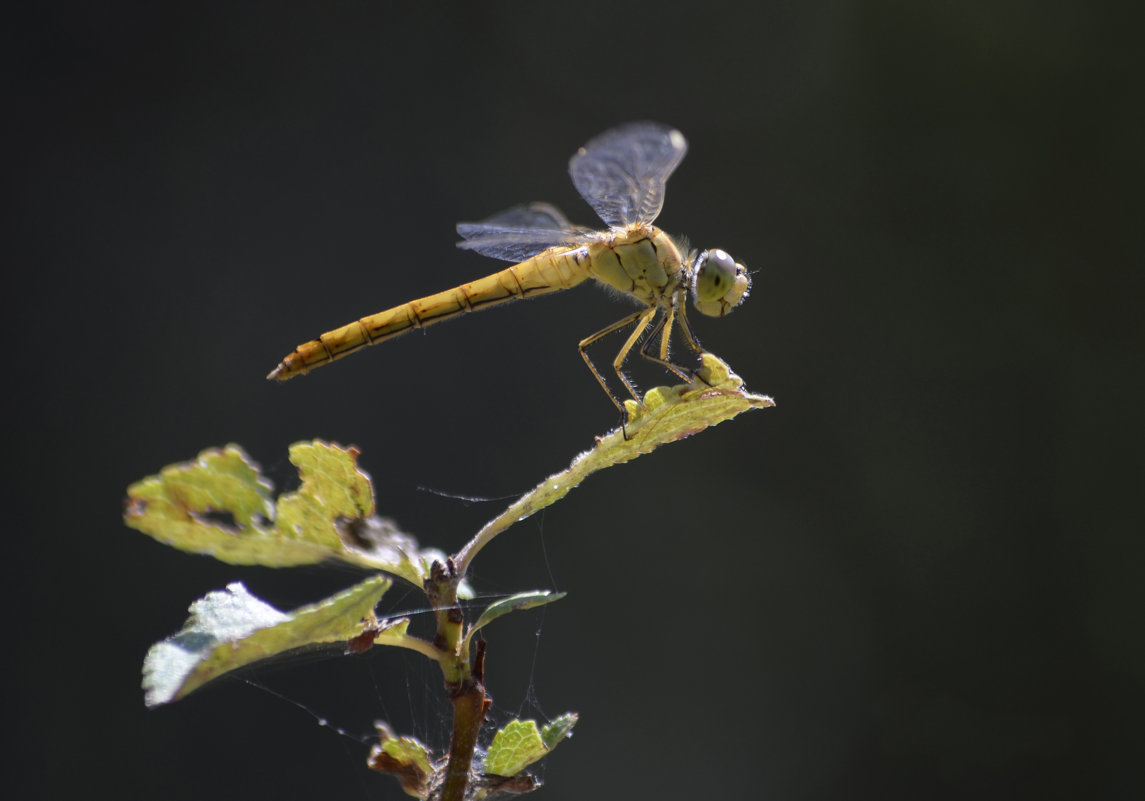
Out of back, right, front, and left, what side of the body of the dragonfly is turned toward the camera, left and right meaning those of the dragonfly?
right
